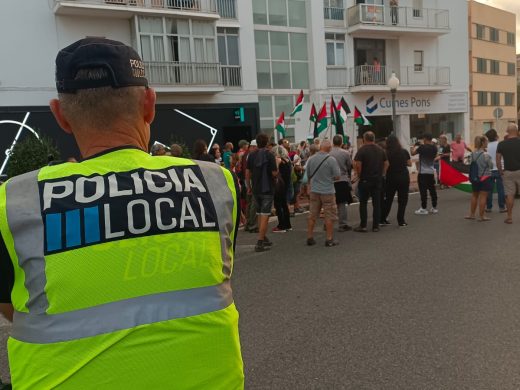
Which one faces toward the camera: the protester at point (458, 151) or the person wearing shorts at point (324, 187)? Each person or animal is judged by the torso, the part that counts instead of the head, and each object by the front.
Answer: the protester

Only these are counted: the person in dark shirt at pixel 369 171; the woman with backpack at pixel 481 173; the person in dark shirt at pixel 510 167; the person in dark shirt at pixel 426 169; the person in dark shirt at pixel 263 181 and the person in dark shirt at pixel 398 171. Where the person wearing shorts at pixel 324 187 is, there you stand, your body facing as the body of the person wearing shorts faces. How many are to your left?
1

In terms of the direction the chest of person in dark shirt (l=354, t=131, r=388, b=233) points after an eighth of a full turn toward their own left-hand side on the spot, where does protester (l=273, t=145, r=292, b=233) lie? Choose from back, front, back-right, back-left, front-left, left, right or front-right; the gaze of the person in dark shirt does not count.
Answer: front-left

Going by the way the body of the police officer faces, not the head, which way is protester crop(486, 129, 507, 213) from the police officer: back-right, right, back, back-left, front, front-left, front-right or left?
front-right

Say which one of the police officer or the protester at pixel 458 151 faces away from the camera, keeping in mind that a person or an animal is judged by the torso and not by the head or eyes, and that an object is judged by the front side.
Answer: the police officer

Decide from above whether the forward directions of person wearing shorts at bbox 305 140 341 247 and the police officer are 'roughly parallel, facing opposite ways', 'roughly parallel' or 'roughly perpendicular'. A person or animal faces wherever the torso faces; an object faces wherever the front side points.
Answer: roughly parallel

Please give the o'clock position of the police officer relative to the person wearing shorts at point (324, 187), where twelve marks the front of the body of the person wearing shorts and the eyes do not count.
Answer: The police officer is roughly at 6 o'clock from the person wearing shorts.

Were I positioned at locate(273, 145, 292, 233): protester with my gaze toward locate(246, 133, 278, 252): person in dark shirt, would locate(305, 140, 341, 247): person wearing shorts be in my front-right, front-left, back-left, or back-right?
front-left

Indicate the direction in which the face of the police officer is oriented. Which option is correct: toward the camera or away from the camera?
away from the camera

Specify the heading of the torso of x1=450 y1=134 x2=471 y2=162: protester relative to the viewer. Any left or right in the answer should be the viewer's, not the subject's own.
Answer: facing the viewer

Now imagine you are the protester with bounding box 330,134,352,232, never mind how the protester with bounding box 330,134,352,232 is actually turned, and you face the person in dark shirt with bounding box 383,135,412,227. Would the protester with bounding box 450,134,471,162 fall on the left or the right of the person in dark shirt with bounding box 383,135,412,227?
left

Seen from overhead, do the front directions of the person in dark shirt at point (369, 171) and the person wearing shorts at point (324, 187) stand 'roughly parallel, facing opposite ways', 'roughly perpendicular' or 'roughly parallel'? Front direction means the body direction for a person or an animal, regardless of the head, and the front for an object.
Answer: roughly parallel

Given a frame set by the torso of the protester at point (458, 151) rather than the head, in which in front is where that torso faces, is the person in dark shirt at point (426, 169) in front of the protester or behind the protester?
in front

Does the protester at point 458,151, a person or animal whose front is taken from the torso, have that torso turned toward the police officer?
yes

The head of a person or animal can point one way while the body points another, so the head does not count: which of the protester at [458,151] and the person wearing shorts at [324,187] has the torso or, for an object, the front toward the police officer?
the protester

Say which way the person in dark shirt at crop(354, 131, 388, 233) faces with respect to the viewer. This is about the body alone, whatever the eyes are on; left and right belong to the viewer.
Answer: facing away from the viewer

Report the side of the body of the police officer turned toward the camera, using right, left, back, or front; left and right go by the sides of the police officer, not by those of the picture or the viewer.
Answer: back

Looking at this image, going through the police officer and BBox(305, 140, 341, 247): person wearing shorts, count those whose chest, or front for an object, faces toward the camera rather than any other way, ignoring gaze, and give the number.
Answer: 0

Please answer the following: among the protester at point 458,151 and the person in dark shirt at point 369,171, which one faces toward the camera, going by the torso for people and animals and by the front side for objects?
the protester

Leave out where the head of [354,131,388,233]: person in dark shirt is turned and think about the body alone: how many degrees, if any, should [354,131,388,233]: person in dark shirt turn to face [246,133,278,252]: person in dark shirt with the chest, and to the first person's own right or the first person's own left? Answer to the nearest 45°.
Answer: approximately 135° to the first person's own left

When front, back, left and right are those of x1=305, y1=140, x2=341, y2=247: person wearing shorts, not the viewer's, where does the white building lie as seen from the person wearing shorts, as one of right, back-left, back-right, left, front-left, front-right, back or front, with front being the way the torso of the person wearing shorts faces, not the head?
front

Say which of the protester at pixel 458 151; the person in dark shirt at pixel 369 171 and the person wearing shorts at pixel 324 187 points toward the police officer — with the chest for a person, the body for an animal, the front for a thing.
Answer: the protester
